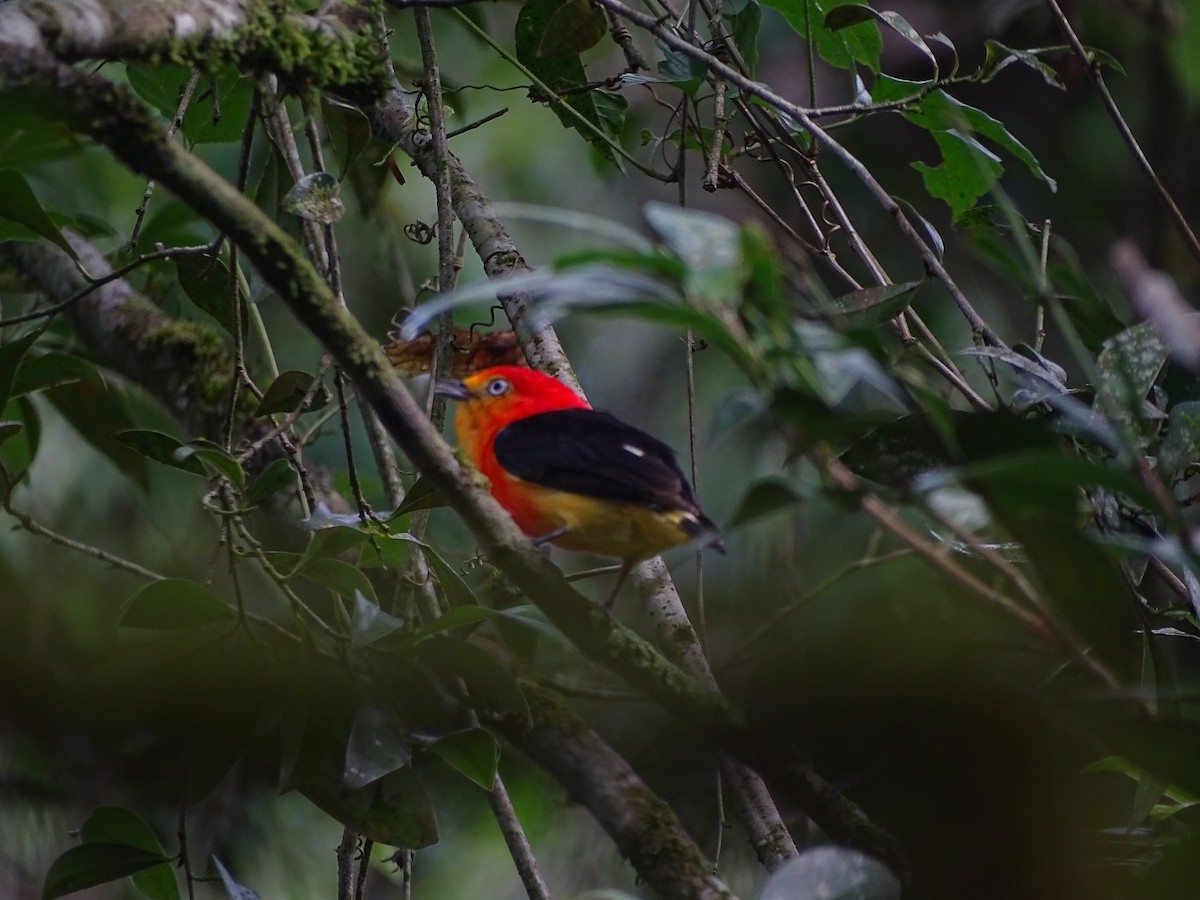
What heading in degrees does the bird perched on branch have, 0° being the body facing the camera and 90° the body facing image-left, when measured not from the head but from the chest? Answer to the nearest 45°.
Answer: approximately 90°

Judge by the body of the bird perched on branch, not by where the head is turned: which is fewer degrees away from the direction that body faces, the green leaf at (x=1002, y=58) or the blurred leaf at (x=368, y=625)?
the blurred leaf

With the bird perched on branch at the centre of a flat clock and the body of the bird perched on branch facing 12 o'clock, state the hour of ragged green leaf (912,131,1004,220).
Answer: The ragged green leaf is roughly at 6 o'clock from the bird perched on branch.

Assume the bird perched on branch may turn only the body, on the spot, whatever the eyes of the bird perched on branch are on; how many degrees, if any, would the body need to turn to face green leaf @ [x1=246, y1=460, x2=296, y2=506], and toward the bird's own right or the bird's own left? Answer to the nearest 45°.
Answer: approximately 45° to the bird's own left

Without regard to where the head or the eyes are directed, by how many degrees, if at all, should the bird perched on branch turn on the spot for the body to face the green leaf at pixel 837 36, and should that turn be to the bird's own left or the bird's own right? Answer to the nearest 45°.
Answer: approximately 180°

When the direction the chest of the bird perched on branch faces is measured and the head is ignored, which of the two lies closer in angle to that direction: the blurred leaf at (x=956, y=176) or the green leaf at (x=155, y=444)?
the green leaf
